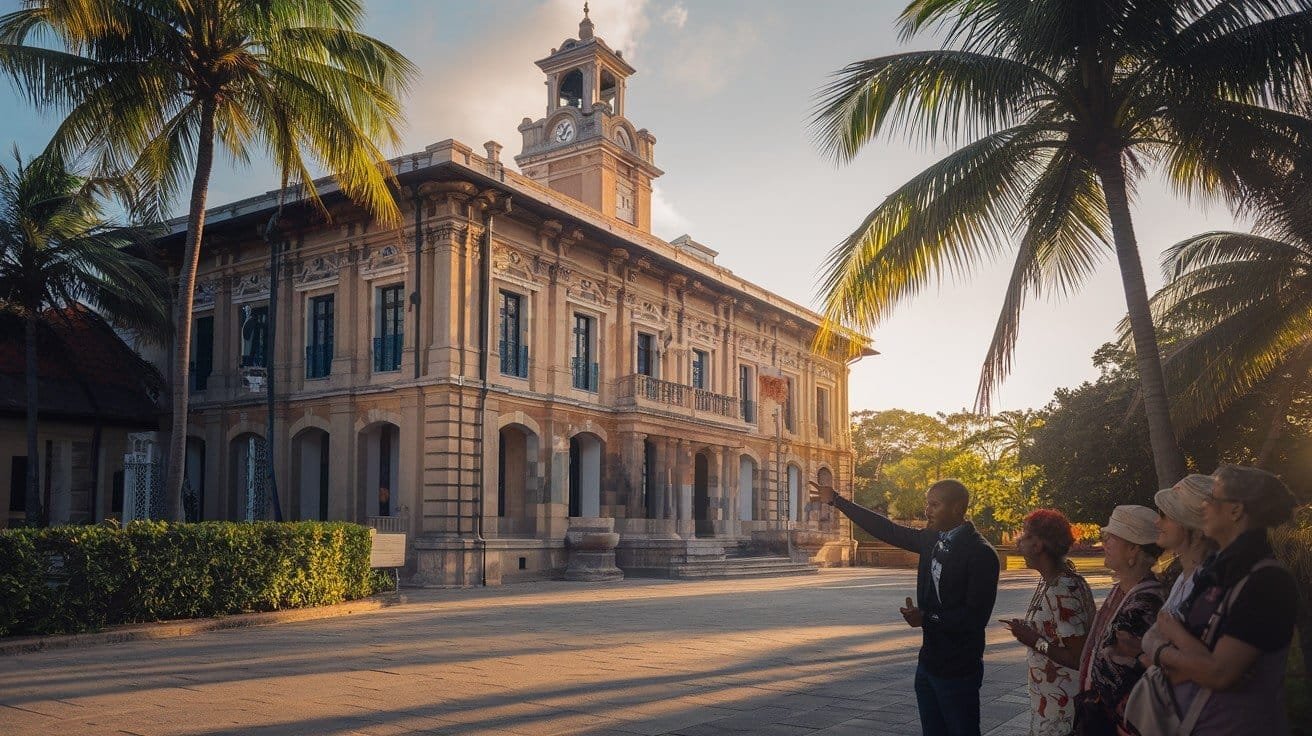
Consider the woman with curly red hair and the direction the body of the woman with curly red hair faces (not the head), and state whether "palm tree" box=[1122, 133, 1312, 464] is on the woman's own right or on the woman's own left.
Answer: on the woman's own right

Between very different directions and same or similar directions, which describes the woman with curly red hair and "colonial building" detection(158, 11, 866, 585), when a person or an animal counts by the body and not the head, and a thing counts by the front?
very different directions

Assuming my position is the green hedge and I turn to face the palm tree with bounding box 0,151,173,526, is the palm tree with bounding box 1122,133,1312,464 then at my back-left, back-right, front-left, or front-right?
back-right

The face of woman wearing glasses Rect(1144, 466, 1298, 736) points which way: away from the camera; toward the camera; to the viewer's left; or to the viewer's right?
to the viewer's left

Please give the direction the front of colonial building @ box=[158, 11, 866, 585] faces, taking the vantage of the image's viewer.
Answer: facing the viewer and to the right of the viewer

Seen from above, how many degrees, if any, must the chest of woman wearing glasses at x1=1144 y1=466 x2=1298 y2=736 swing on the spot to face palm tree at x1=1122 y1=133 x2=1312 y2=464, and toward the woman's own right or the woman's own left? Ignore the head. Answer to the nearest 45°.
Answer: approximately 90° to the woman's own right

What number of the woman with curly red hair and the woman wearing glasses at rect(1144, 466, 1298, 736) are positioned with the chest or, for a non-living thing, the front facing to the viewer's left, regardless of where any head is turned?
2

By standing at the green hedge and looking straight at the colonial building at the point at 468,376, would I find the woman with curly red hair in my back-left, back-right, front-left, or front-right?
back-right

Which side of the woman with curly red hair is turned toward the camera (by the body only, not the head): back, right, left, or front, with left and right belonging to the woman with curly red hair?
left

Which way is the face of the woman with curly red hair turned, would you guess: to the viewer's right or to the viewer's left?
to the viewer's left

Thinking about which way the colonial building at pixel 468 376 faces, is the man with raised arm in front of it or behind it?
in front

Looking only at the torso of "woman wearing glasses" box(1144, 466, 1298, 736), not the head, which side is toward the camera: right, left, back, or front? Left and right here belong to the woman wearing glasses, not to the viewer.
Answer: left

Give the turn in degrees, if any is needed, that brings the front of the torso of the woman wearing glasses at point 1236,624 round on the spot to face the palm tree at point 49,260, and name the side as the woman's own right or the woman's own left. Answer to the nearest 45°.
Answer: approximately 45° to the woman's own right
